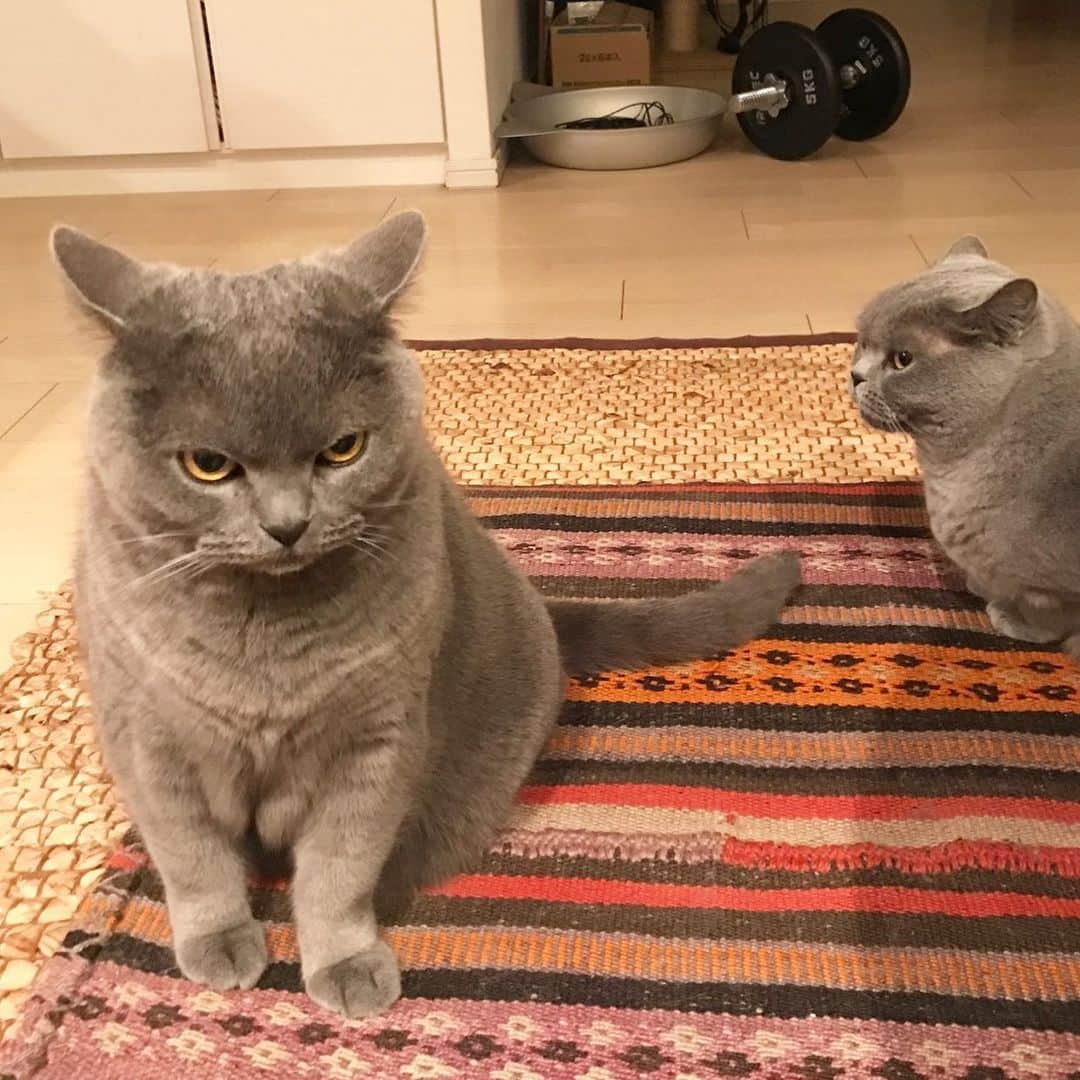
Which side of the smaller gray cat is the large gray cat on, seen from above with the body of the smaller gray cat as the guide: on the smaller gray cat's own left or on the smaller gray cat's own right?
on the smaller gray cat's own left

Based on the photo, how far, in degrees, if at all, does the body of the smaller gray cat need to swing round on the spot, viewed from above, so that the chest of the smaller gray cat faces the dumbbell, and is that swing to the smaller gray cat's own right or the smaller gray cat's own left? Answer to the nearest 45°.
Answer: approximately 90° to the smaller gray cat's own right

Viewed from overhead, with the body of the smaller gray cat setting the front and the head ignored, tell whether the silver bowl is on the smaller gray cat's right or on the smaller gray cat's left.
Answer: on the smaller gray cat's right

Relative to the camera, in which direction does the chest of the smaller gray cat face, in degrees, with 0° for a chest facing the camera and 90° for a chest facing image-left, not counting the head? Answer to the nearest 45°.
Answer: approximately 90°
